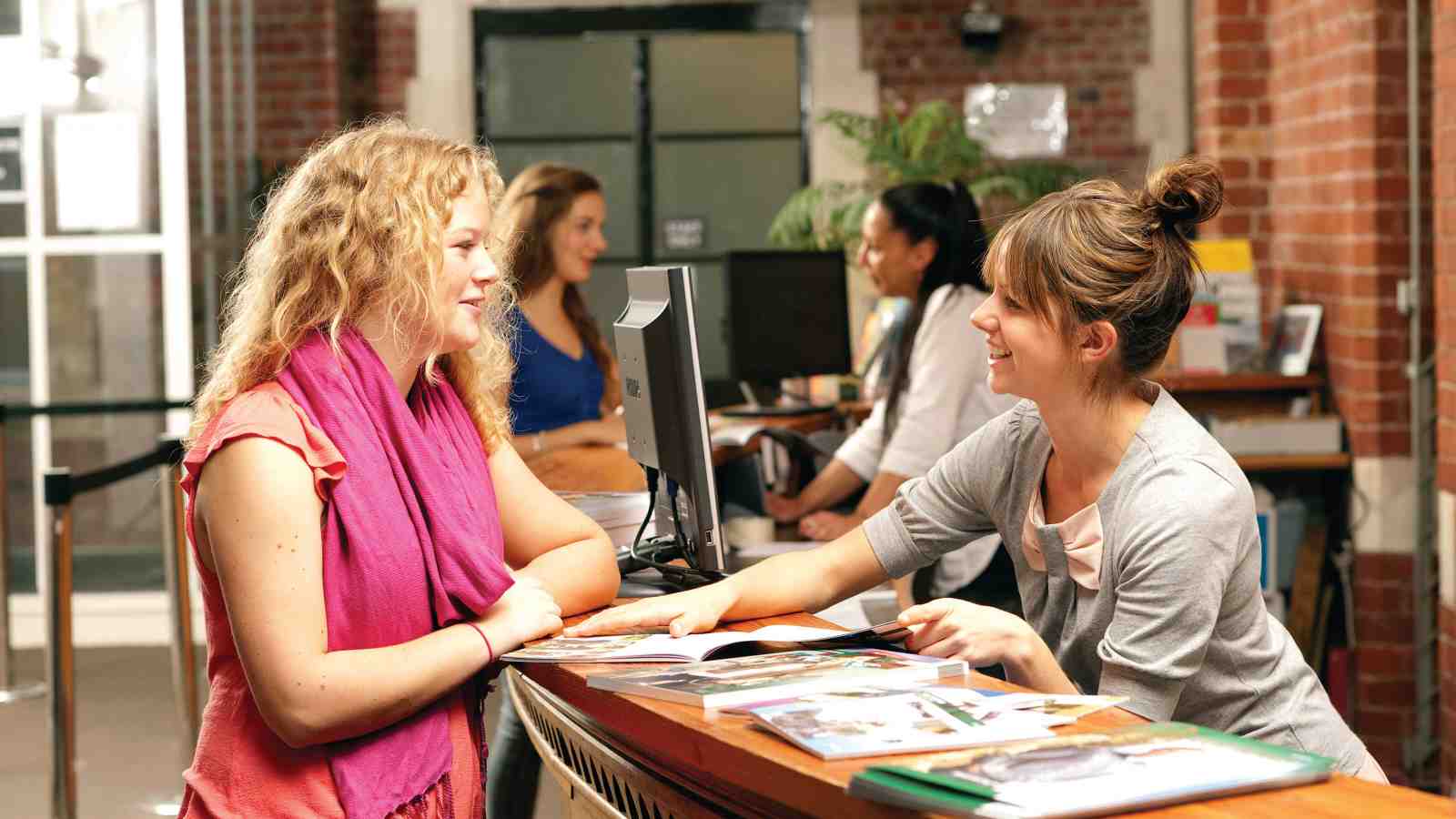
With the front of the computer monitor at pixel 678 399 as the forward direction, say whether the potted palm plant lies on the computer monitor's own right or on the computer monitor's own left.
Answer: on the computer monitor's own left

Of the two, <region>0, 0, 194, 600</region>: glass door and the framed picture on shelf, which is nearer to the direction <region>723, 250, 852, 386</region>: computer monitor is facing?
the framed picture on shelf

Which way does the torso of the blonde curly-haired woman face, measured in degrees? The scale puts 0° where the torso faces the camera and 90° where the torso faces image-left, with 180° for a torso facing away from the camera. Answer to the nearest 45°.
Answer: approximately 315°

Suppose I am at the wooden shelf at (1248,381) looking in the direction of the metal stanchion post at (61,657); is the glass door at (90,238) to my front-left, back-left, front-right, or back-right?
front-right

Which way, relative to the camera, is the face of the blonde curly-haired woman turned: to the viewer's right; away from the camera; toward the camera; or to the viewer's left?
to the viewer's right

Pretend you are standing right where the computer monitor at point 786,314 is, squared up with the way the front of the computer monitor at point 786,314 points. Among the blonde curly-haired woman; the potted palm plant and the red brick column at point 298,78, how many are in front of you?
1

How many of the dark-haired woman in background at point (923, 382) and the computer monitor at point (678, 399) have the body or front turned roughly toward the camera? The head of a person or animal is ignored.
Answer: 0

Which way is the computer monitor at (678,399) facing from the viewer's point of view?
to the viewer's right

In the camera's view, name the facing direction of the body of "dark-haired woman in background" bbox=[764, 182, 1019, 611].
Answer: to the viewer's left
